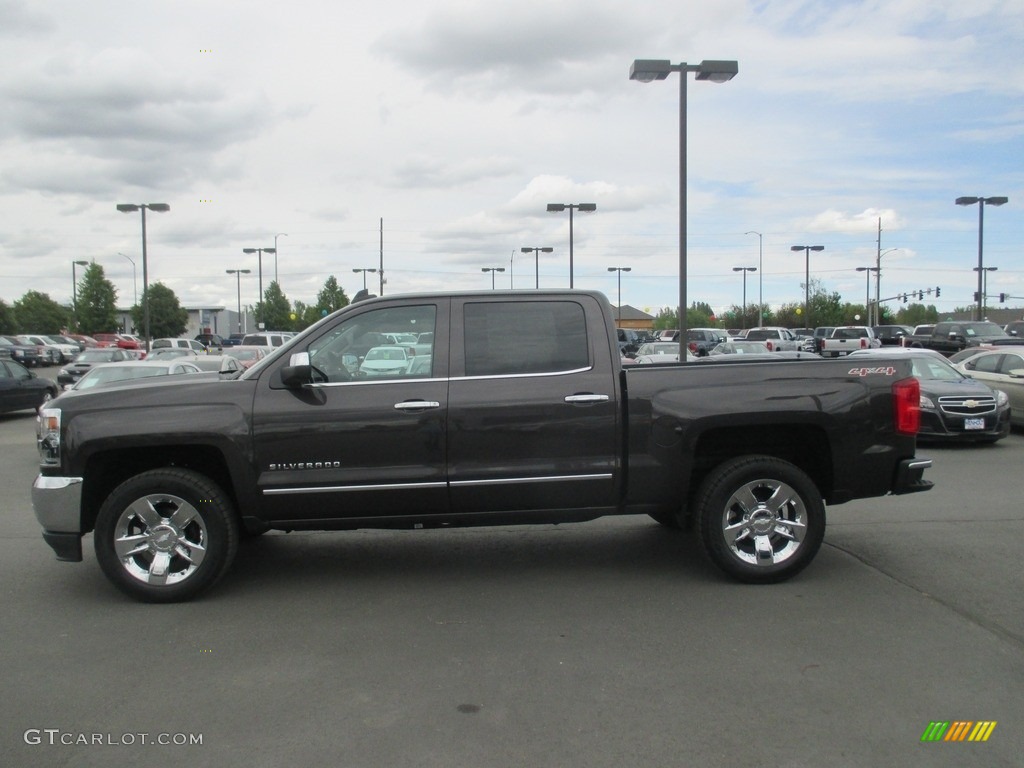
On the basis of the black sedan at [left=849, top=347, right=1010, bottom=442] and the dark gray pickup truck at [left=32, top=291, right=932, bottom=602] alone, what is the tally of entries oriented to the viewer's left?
1

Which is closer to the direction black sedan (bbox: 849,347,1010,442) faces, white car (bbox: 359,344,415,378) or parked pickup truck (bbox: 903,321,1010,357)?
the white car

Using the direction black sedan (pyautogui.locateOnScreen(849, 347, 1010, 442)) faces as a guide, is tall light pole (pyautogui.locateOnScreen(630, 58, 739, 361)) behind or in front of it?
behind

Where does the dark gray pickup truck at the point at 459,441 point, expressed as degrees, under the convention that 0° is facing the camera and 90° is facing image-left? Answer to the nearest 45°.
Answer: approximately 90°

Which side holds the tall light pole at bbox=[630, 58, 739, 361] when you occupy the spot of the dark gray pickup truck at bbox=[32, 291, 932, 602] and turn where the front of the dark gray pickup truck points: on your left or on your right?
on your right

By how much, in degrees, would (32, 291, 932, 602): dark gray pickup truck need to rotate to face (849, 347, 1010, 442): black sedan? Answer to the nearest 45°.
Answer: approximately 135° to its right

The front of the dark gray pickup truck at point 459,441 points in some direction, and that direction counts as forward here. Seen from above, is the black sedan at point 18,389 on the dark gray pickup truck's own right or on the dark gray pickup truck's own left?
on the dark gray pickup truck's own right

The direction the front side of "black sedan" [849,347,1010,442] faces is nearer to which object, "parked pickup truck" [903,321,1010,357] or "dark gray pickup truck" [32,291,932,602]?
the dark gray pickup truck

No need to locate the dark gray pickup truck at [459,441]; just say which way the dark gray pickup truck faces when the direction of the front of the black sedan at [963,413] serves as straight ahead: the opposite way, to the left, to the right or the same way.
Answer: to the right

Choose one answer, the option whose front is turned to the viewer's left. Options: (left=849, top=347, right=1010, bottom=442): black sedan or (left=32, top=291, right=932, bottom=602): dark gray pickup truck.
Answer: the dark gray pickup truck

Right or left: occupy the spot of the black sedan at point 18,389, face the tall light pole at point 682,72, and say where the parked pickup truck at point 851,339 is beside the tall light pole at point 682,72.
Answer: left

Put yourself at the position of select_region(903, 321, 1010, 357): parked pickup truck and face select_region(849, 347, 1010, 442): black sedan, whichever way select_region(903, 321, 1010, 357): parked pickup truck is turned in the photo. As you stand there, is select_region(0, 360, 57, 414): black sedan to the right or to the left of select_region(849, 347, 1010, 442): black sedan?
right

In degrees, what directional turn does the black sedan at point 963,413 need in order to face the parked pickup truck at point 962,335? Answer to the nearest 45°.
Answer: approximately 135° to its left

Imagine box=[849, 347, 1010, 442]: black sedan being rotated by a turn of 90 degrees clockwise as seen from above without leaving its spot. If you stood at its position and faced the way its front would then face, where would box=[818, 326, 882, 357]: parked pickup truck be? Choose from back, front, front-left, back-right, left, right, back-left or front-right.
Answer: back-right
